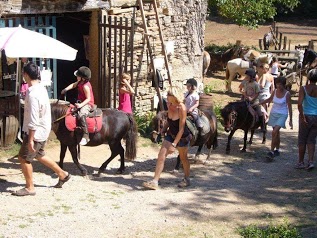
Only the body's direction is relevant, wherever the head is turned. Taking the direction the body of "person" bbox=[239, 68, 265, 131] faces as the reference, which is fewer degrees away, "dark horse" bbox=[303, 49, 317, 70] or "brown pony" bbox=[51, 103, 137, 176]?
the brown pony

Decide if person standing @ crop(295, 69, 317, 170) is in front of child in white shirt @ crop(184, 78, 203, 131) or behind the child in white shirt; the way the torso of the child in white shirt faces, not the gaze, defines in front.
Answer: behind

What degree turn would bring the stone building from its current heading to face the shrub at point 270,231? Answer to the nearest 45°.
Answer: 0° — it already faces it

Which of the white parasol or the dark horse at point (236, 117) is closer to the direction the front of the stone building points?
the white parasol

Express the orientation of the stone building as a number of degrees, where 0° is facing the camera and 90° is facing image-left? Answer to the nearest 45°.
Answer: approximately 0°

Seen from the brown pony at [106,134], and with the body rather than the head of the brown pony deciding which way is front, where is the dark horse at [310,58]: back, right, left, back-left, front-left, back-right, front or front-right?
back-right

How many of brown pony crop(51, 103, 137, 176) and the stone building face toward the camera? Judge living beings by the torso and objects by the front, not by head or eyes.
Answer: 1

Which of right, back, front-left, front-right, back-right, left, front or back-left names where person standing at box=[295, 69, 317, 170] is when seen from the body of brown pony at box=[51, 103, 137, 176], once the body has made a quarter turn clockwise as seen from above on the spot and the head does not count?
right

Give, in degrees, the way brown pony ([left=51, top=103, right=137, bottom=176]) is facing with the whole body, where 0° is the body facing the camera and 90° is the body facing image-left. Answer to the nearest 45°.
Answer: approximately 90°

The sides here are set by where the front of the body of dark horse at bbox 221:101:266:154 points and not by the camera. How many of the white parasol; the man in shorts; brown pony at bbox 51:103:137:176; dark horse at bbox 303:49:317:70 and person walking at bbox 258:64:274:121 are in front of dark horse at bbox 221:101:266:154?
3

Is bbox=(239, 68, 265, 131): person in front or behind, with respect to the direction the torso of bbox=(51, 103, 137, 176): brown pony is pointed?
behind

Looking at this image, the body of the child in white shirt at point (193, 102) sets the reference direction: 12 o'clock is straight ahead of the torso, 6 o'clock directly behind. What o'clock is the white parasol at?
The white parasol is roughly at 1 o'clock from the child in white shirt.

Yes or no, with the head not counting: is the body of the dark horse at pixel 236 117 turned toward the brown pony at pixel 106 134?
yes
